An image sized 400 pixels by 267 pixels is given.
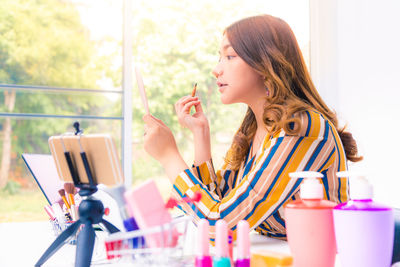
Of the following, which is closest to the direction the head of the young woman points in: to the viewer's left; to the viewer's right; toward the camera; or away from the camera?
to the viewer's left

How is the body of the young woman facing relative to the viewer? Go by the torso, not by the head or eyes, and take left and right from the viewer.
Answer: facing to the left of the viewer
